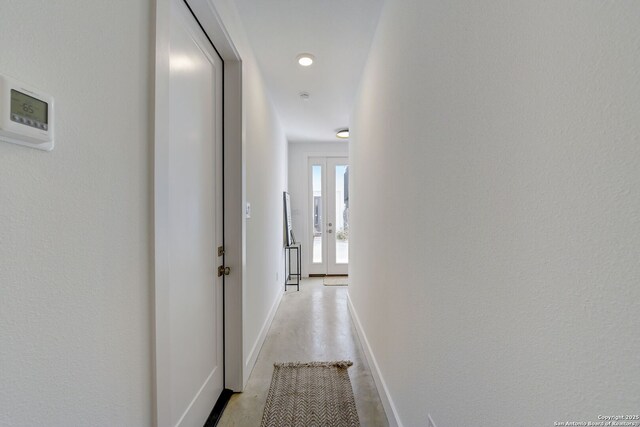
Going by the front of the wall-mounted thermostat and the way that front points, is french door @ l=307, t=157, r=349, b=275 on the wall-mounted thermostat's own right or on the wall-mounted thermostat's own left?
on the wall-mounted thermostat's own left

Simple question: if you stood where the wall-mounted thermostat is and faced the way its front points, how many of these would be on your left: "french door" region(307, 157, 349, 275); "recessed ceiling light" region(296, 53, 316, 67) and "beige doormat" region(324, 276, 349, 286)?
3

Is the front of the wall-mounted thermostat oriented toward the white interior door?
no

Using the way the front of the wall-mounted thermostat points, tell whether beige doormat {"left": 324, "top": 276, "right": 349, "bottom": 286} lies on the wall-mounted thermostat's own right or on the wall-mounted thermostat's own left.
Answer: on the wall-mounted thermostat's own left

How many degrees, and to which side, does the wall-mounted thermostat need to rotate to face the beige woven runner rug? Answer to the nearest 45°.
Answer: approximately 90° to its left

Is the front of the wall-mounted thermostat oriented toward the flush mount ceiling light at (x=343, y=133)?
no

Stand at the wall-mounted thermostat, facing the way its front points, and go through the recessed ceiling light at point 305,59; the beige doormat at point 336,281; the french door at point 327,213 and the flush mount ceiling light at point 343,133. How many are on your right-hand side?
0

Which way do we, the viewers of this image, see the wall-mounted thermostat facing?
facing the viewer and to the right of the viewer

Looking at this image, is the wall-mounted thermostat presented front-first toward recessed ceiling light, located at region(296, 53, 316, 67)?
no
